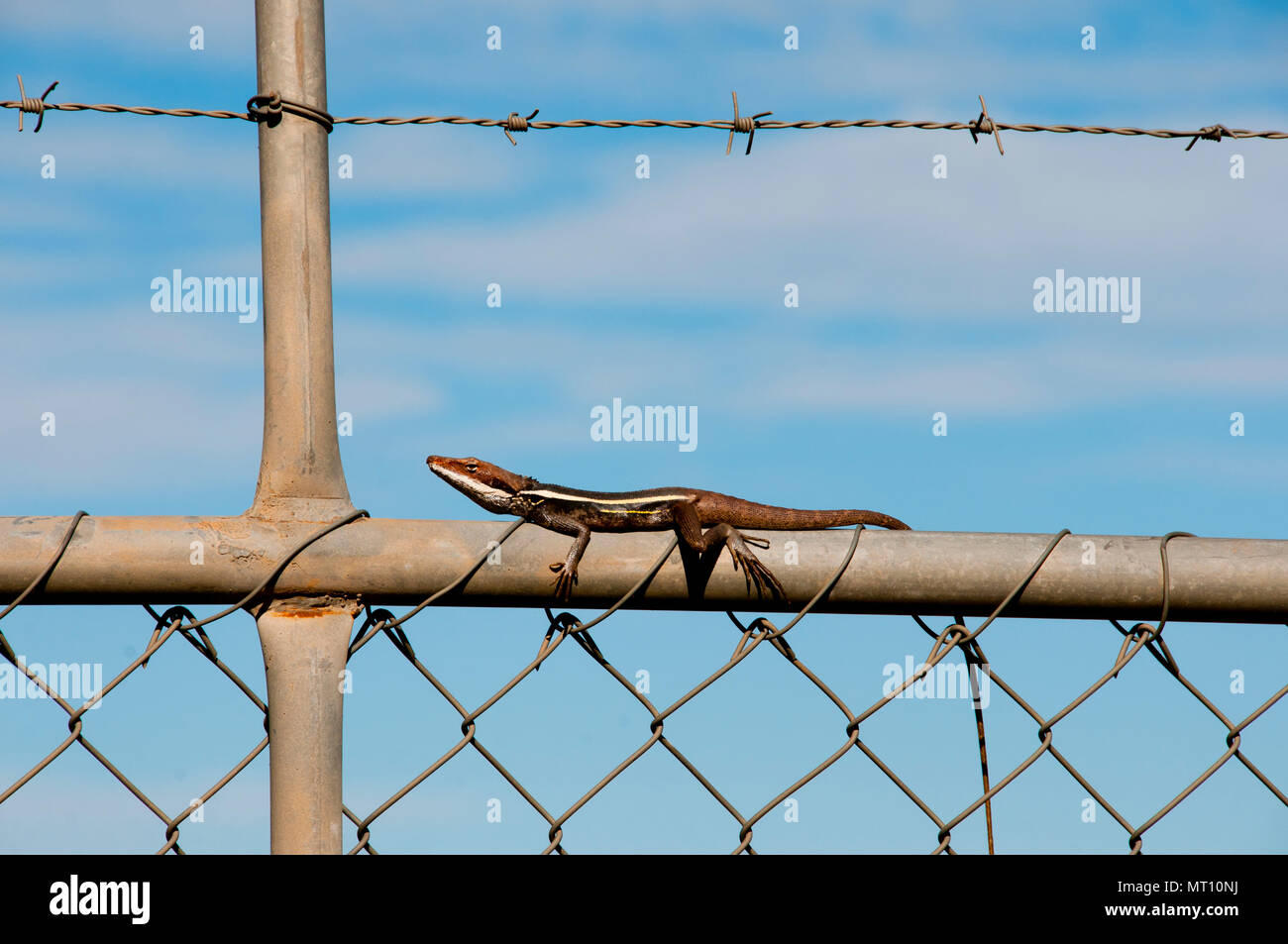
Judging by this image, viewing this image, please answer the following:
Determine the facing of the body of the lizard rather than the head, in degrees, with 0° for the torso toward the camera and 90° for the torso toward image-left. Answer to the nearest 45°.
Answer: approximately 90°
